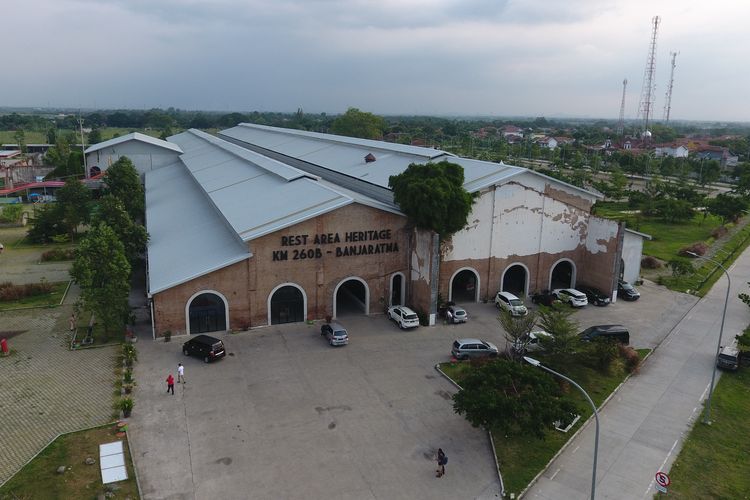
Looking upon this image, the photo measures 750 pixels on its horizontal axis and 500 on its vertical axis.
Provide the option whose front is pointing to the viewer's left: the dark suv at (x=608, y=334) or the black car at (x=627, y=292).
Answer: the dark suv

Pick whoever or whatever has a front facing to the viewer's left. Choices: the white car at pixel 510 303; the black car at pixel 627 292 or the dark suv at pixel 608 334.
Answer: the dark suv

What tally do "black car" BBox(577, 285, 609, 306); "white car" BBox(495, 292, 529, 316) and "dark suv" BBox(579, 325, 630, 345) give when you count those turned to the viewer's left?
1

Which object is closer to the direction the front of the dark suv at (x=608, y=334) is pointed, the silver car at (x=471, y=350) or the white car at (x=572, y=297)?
the silver car

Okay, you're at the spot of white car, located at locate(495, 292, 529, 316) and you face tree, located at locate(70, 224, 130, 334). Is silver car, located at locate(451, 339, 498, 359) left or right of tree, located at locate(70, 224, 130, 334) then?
left

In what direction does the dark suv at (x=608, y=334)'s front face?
to the viewer's left

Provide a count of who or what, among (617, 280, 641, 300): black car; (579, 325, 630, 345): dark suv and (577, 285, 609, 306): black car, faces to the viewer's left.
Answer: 1
